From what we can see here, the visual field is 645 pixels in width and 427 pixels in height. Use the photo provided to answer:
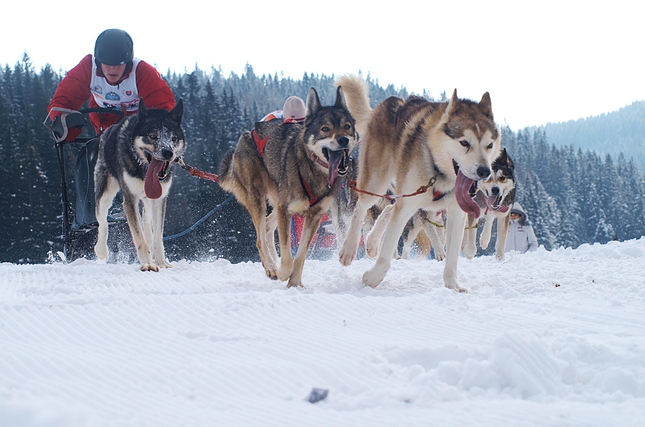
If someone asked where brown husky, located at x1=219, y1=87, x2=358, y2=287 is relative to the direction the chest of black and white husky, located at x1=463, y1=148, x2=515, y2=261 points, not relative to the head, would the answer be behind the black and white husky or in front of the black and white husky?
in front

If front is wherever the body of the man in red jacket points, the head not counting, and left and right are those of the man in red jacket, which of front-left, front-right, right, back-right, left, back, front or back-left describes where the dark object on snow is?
front

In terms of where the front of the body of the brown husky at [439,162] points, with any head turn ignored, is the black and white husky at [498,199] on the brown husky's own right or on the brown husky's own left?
on the brown husky's own left

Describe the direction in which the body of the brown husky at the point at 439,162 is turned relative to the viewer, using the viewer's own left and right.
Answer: facing the viewer and to the right of the viewer

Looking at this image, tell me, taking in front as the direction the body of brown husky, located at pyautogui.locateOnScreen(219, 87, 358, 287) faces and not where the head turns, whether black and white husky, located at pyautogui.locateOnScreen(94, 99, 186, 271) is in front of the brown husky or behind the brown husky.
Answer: behind

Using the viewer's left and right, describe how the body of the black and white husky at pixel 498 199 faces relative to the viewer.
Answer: facing the viewer

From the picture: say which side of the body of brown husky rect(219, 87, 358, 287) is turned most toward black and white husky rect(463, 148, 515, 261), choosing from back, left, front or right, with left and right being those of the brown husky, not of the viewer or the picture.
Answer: left

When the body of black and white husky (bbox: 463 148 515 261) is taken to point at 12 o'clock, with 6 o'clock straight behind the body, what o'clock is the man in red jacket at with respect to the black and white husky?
The man in red jacket is roughly at 2 o'clock from the black and white husky.

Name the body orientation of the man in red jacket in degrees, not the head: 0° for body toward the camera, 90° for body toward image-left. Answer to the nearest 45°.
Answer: approximately 0°

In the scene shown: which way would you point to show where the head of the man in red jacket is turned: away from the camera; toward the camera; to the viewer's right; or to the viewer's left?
toward the camera

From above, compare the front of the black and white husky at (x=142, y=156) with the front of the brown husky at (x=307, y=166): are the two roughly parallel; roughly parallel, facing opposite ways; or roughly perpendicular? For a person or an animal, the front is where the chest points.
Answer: roughly parallel

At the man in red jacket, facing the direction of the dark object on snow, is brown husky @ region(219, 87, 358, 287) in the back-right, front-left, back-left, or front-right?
front-left

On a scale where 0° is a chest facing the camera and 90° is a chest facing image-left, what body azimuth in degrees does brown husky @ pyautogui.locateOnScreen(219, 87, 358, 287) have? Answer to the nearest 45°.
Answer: approximately 315°

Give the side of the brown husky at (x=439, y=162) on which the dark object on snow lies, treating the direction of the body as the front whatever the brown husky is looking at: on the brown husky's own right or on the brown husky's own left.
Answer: on the brown husky's own right

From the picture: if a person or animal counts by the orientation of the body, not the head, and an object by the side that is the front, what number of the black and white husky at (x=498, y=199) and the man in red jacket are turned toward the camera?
2
